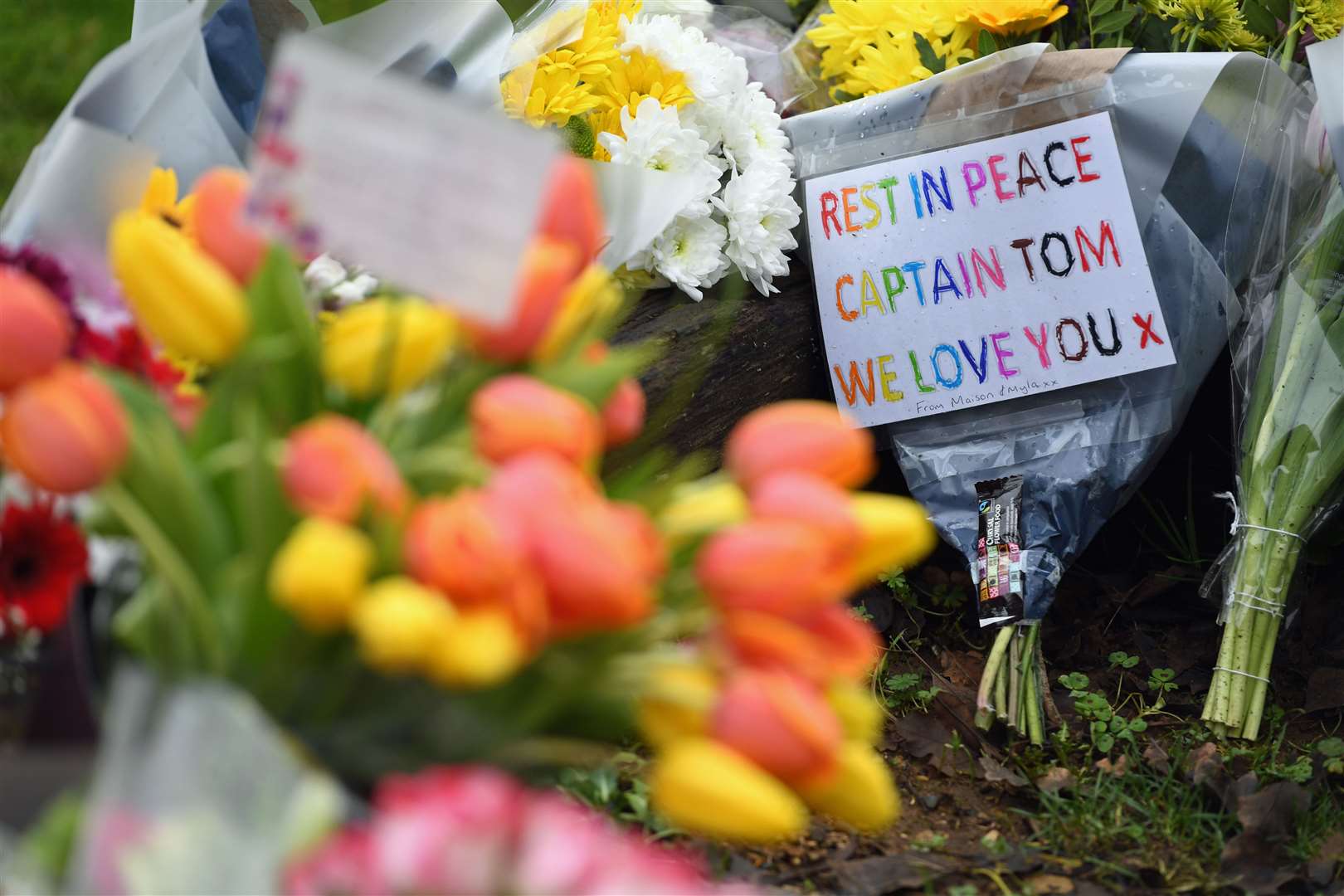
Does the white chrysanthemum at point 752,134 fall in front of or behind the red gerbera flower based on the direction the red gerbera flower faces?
behind

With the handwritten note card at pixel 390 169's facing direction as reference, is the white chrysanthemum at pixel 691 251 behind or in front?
behind

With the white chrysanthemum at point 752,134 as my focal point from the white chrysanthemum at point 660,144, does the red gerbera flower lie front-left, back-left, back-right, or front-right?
back-right

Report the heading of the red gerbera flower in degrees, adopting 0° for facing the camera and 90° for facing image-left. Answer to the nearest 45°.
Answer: approximately 0°
